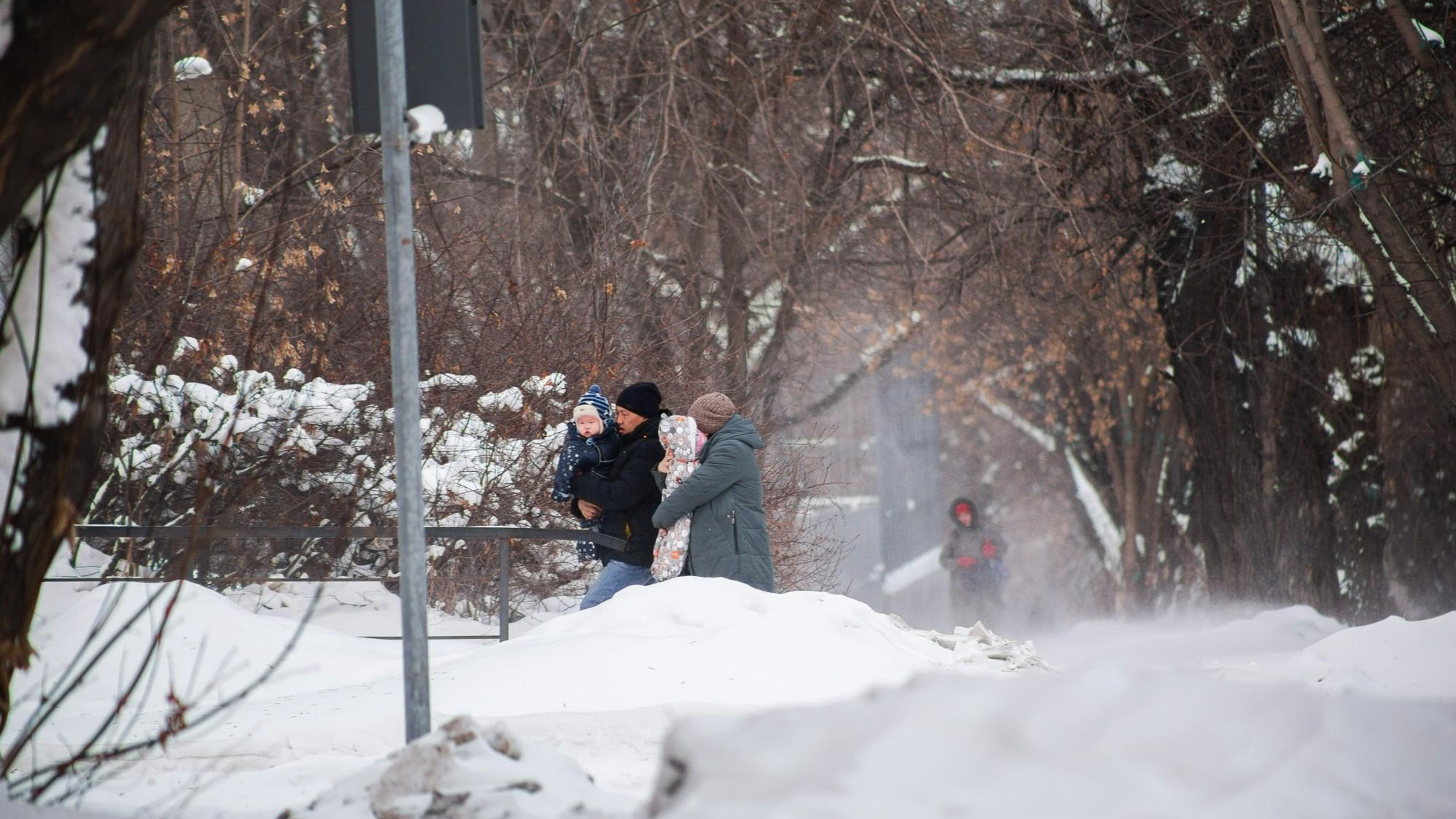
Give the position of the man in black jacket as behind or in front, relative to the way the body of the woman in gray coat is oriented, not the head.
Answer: in front

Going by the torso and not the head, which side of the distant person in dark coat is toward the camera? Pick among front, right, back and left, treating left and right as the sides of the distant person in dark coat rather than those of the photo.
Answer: front

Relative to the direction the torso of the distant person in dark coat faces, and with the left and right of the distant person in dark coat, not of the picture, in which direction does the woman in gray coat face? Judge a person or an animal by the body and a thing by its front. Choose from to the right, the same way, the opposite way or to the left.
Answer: to the right

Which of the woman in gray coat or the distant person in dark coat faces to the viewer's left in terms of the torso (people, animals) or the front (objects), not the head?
the woman in gray coat

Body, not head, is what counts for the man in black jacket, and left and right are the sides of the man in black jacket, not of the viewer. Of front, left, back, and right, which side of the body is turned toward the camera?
left

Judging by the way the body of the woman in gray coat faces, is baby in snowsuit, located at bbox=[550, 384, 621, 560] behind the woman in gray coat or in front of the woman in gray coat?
in front

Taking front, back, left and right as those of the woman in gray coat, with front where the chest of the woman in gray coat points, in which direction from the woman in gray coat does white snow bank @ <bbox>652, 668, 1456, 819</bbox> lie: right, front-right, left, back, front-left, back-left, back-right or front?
left

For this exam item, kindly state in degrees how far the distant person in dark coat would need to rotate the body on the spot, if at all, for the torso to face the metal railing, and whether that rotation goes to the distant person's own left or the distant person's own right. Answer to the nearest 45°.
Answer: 0° — they already face it

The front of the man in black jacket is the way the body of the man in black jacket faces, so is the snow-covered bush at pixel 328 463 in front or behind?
in front

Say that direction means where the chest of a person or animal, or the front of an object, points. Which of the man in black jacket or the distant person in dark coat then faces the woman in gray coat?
the distant person in dark coat
